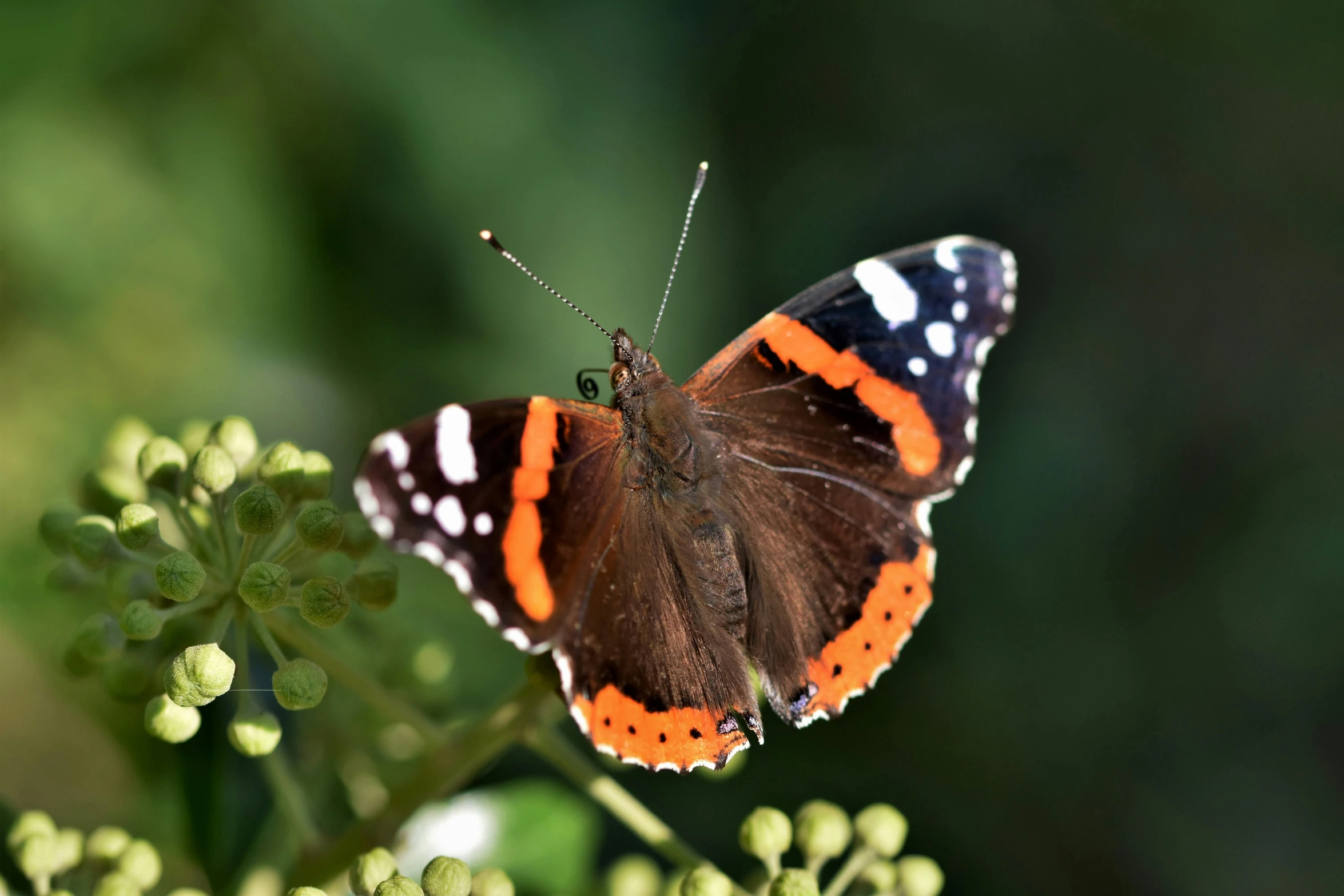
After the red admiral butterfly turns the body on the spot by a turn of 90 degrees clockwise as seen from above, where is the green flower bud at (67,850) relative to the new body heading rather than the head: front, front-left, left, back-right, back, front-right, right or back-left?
back

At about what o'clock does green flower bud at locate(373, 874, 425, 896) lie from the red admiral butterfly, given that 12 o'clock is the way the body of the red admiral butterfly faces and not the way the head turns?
The green flower bud is roughly at 8 o'clock from the red admiral butterfly.

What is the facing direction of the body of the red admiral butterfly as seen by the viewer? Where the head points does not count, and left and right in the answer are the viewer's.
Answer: facing away from the viewer and to the left of the viewer
